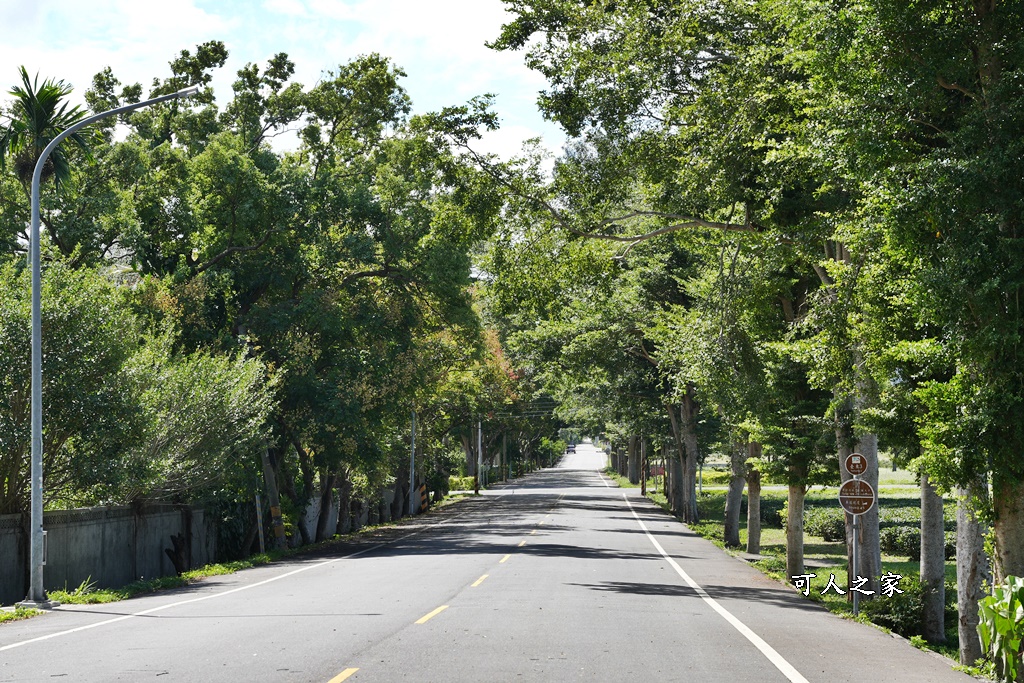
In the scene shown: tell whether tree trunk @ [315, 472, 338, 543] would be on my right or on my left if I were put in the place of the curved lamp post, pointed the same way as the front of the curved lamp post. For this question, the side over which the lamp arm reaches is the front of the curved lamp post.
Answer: on my left

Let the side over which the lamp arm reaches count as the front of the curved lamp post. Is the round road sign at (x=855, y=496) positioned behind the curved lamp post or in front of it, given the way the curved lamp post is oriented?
in front

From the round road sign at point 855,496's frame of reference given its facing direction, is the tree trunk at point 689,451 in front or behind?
behind

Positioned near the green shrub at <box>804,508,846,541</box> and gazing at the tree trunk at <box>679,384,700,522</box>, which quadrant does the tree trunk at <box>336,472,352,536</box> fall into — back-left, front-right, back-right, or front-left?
front-left

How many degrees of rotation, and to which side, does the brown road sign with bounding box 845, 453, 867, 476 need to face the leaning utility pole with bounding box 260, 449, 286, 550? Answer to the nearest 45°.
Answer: approximately 135° to its right

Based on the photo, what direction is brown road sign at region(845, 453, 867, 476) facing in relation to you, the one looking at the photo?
facing the viewer

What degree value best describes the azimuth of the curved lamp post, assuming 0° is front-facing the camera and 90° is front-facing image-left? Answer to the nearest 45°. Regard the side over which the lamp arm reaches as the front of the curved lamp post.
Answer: approximately 270°

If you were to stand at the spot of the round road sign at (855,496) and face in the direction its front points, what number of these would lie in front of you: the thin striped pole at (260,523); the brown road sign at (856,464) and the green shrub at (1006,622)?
1

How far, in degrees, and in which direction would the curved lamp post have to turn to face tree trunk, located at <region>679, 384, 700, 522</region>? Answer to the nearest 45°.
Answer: approximately 45° to its left

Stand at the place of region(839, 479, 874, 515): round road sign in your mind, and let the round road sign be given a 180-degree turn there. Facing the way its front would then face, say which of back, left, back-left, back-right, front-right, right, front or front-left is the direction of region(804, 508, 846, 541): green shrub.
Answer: front

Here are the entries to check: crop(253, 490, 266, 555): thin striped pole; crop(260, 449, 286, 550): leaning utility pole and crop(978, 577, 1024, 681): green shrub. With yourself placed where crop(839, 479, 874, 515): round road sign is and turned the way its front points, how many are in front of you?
1

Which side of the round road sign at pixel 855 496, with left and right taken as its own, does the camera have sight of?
front

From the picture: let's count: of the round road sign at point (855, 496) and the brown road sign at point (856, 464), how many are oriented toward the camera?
2

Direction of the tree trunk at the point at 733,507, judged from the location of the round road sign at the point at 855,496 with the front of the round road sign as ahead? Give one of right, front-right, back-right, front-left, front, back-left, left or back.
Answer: back
